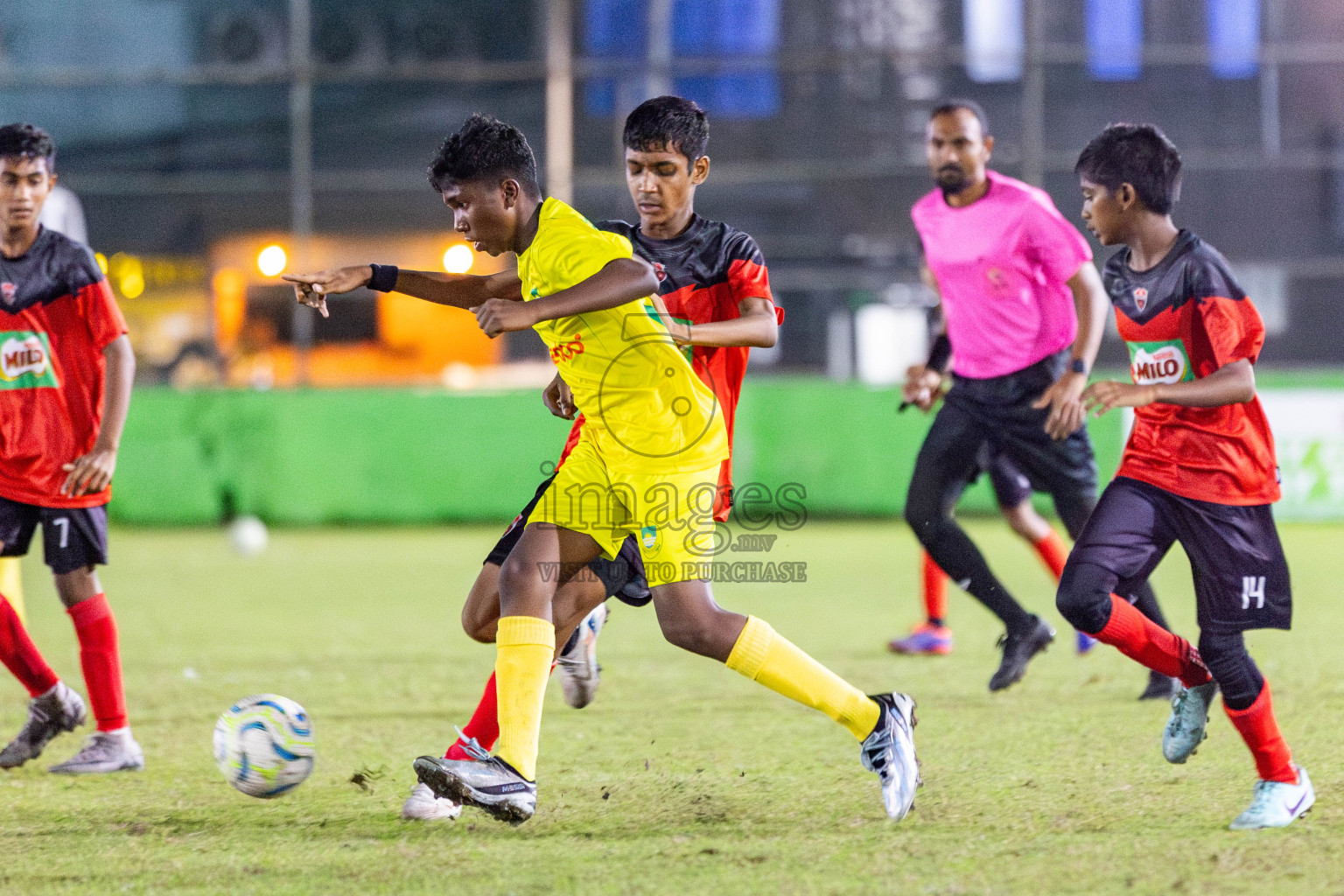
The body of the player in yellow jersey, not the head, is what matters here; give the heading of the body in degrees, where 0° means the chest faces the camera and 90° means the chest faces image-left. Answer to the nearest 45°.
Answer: approximately 90°

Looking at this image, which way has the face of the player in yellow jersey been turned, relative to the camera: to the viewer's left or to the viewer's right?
to the viewer's left

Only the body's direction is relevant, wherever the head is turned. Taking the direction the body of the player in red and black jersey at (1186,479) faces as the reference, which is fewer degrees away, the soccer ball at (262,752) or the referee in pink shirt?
the soccer ball

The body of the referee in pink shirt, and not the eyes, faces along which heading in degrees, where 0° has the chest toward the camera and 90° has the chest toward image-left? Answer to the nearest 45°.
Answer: approximately 45°
